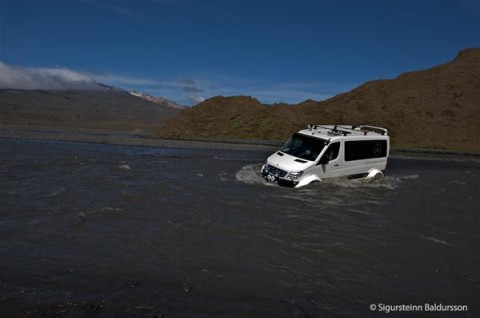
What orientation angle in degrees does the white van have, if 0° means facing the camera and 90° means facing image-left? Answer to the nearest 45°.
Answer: approximately 45°
